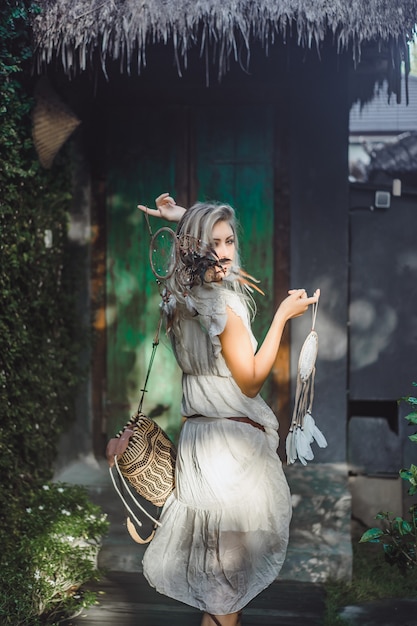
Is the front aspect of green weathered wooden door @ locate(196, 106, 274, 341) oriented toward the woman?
yes

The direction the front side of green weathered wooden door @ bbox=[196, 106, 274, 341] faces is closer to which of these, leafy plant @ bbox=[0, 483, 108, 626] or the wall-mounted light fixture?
the leafy plant

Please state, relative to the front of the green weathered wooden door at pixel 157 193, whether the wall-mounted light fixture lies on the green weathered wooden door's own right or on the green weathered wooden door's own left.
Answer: on the green weathered wooden door's own left

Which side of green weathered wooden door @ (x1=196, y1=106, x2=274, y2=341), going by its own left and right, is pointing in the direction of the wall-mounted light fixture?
left

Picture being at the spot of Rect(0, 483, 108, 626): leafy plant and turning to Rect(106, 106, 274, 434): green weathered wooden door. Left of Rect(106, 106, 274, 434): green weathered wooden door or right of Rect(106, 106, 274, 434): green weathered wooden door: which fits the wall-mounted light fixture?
right

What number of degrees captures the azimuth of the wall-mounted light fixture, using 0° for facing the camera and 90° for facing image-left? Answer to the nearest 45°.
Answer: approximately 0°

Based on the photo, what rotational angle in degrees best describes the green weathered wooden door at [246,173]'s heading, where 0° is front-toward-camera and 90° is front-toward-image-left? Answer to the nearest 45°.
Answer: approximately 0°
